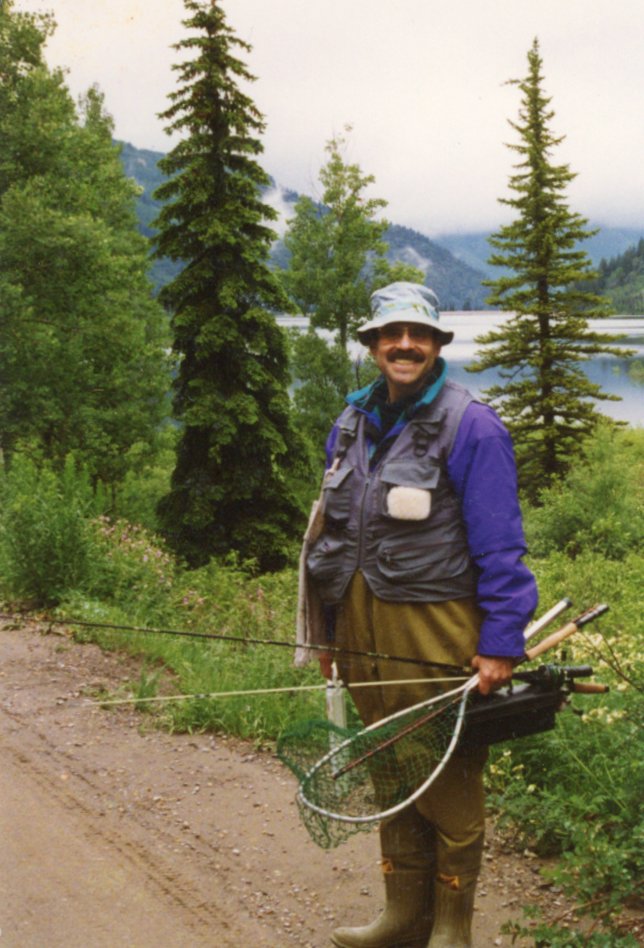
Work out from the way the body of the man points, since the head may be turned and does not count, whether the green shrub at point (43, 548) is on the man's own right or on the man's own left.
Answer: on the man's own right

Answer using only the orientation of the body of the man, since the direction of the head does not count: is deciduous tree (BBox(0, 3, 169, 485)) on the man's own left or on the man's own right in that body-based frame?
on the man's own right

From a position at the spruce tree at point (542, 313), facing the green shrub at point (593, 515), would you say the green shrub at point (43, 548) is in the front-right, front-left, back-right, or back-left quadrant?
front-right

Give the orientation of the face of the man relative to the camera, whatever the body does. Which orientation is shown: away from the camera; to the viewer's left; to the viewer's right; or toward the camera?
toward the camera

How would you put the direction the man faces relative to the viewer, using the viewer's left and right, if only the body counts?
facing the viewer and to the left of the viewer
